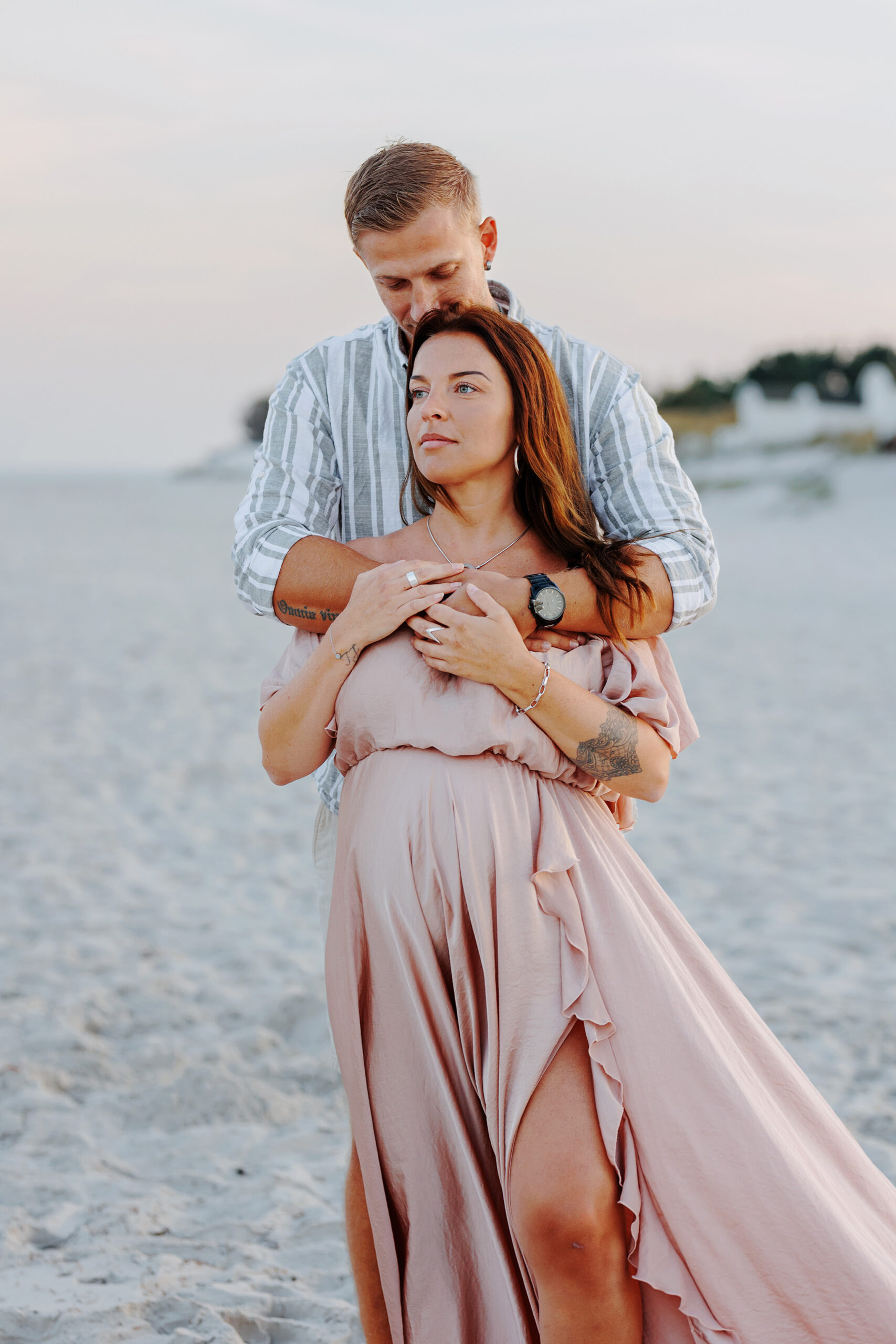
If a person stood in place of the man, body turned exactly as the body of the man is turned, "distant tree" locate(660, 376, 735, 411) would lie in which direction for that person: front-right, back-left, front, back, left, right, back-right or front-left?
back

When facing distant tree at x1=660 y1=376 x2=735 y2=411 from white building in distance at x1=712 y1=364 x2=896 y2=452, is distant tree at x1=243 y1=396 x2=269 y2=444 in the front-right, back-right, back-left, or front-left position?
front-left

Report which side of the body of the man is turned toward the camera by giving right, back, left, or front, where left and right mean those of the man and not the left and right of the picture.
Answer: front

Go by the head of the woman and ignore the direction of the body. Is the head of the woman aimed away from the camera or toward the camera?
toward the camera

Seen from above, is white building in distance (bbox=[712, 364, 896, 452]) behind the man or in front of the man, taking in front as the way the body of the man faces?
behind

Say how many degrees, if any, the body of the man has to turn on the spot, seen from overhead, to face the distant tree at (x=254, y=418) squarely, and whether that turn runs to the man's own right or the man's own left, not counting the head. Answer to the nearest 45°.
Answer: approximately 180°

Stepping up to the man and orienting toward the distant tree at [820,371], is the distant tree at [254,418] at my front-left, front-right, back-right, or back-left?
front-left

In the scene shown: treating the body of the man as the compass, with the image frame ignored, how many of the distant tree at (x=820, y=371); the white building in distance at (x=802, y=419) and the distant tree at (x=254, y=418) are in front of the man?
0

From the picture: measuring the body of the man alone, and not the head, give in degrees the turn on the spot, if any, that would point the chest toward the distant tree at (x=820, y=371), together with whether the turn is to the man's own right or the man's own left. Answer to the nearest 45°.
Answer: approximately 180°
